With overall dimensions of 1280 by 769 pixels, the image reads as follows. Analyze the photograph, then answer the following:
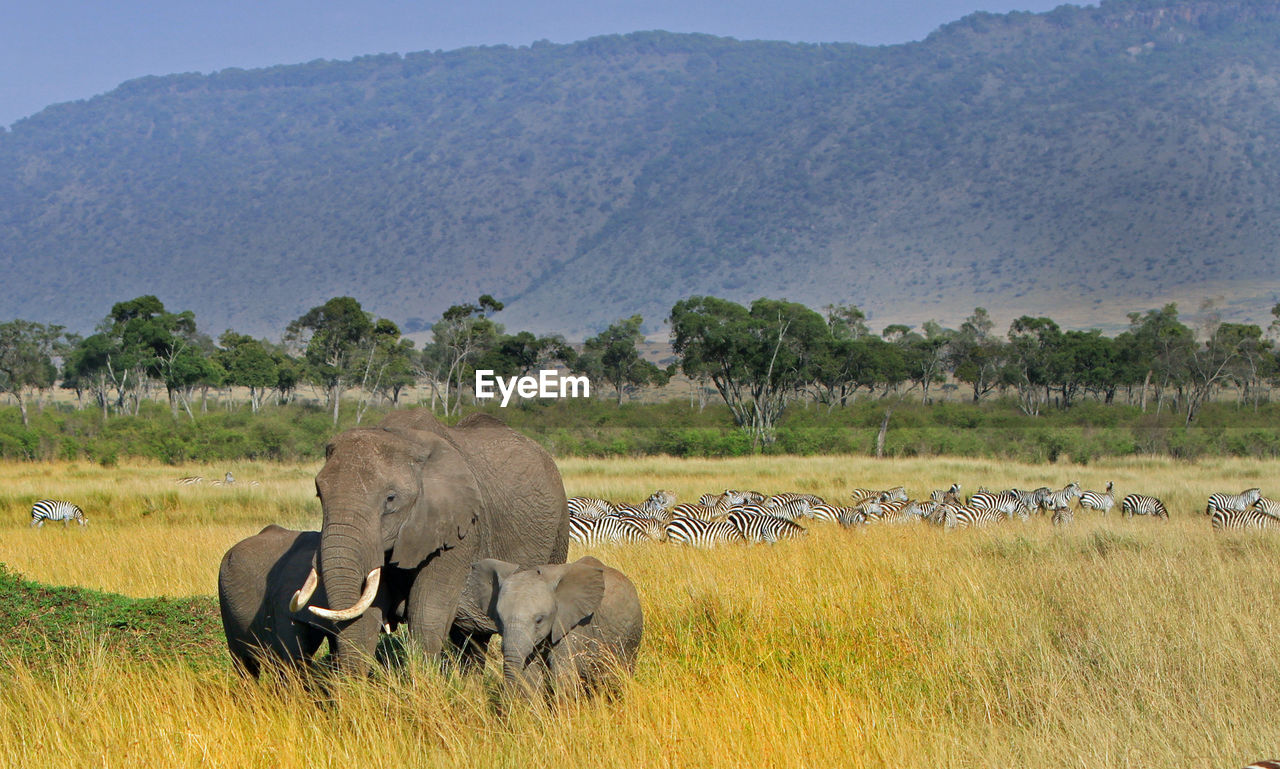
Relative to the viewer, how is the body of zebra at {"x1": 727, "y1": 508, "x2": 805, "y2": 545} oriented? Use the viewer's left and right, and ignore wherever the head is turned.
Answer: facing to the right of the viewer

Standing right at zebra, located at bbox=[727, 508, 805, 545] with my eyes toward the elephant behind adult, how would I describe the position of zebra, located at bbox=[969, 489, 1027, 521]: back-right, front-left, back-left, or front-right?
back-left

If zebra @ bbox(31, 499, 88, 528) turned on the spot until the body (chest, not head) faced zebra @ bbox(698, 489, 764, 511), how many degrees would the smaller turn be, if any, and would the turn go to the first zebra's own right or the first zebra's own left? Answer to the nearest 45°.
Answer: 0° — it already faces it

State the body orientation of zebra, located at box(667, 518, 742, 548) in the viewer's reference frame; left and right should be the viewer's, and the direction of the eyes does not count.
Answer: facing to the right of the viewer

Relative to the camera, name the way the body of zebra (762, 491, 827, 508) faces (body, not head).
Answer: to the viewer's right
